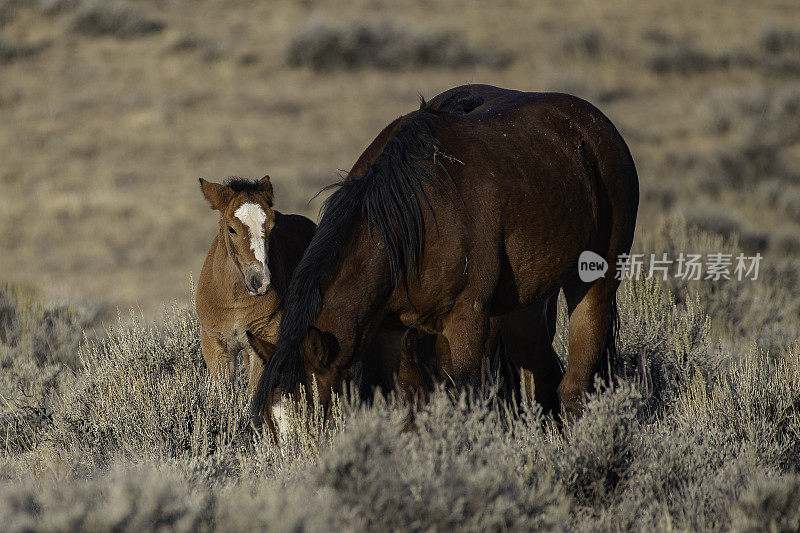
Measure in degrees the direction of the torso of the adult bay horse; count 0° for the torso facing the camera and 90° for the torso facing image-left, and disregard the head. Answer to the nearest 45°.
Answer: approximately 45°
